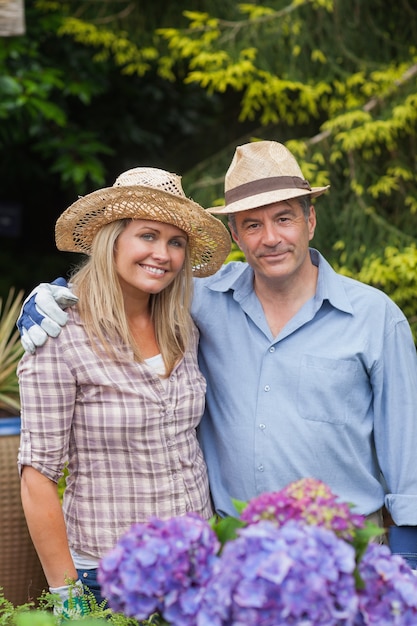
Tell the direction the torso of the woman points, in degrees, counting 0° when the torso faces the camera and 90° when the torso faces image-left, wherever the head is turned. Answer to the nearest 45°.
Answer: approximately 315°

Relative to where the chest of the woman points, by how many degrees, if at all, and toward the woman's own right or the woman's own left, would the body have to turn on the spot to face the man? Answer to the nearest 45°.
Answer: approximately 45° to the woman's own left
